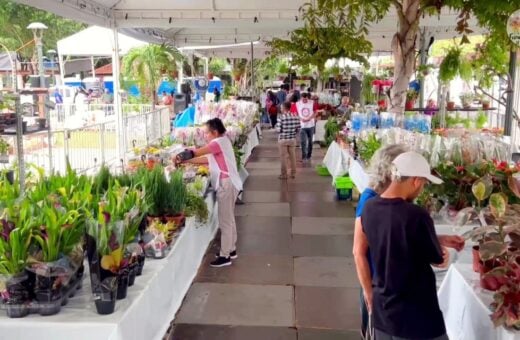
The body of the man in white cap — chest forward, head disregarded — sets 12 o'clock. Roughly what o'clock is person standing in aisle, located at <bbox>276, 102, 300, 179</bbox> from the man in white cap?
The person standing in aisle is roughly at 10 o'clock from the man in white cap.

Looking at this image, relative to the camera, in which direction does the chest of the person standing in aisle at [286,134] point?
away from the camera

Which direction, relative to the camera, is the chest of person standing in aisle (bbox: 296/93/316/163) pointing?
toward the camera

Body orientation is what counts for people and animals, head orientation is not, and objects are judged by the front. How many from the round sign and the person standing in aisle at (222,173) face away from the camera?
0

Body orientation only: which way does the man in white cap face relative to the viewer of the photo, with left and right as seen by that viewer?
facing away from the viewer and to the right of the viewer

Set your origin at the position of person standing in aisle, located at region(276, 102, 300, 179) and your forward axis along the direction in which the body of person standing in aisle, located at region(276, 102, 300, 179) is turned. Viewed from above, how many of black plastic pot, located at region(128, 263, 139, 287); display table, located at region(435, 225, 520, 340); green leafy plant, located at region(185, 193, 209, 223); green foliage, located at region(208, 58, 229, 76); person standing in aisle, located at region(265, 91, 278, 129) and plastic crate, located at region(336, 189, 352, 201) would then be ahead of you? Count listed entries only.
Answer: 2

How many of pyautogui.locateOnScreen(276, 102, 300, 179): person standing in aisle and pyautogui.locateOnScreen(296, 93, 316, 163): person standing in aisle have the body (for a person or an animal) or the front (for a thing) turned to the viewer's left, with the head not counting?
0

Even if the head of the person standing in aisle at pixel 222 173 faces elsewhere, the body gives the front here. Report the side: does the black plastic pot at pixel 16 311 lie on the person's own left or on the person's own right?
on the person's own left

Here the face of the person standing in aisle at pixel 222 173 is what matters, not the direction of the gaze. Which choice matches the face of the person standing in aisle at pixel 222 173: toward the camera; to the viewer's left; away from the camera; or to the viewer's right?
to the viewer's left

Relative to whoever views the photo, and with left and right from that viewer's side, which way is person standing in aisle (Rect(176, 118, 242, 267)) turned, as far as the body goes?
facing to the left of the viewer

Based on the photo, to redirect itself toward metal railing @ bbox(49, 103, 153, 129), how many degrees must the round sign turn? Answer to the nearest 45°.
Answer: approximately 135° to its right

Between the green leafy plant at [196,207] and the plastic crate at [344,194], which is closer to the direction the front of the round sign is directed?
the green leafy plant

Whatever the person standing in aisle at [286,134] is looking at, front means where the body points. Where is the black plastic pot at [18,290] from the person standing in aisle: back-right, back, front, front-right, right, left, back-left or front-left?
back

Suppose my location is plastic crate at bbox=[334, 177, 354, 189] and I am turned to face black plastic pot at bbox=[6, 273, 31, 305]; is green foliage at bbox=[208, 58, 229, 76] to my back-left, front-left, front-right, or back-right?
back-right

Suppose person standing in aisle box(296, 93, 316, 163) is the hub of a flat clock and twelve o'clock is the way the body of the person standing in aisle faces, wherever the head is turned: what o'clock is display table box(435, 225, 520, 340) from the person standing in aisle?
The display table is roughly at 12 o'clock from the person standing in aisle.

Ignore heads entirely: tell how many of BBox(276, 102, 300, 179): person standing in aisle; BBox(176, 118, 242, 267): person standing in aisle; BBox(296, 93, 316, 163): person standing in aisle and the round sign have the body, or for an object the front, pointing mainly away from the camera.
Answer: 1

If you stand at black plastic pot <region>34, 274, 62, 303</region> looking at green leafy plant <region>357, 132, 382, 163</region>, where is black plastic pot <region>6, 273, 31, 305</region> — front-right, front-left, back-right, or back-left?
back-left

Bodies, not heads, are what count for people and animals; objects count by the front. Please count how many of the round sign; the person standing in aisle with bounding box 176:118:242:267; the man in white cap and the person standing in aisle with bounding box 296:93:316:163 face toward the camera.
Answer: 2
